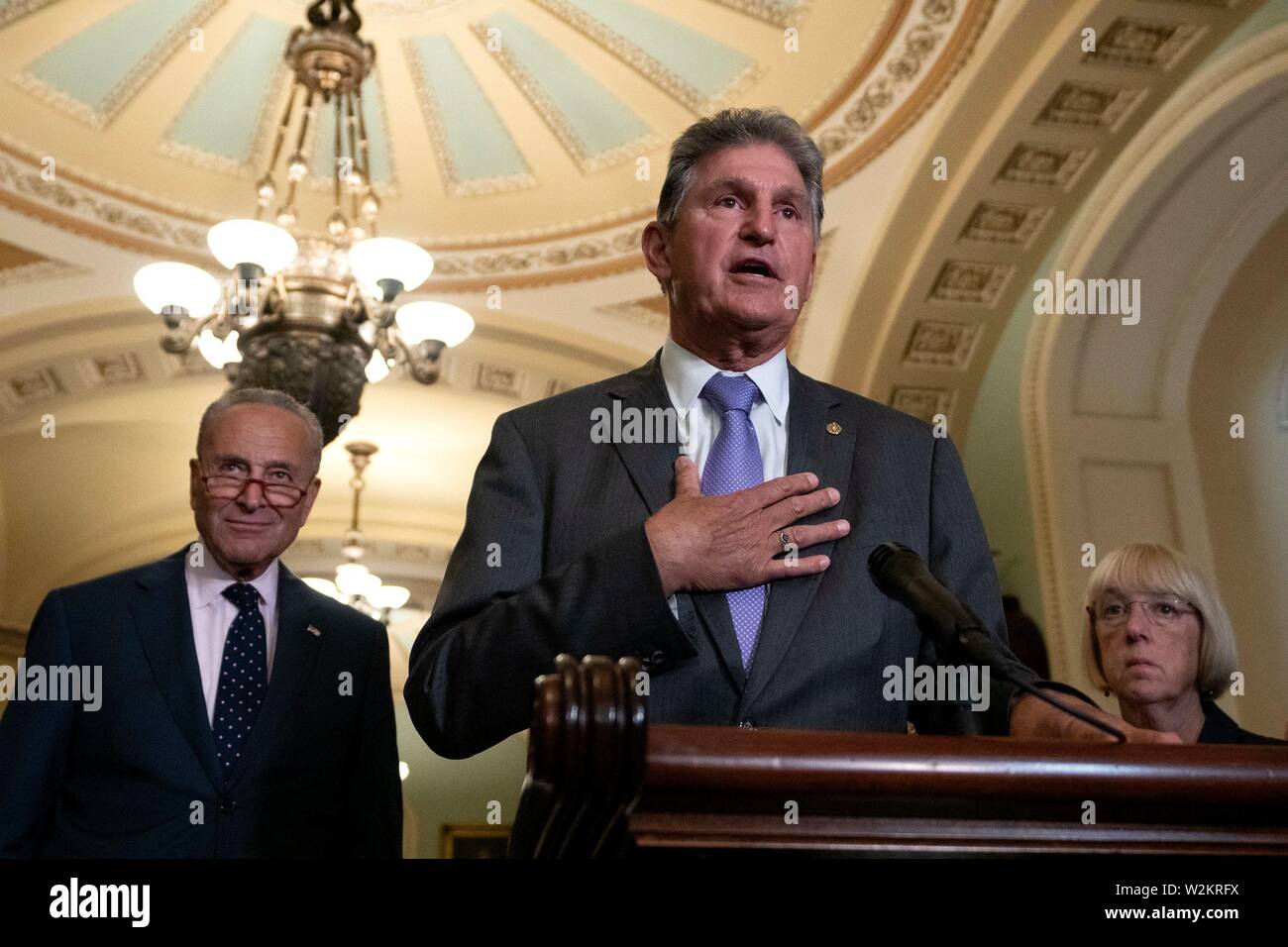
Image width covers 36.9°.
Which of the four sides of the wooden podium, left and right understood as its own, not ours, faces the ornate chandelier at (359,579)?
back

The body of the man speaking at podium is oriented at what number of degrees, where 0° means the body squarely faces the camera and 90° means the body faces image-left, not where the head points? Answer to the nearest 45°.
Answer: approximately 0°

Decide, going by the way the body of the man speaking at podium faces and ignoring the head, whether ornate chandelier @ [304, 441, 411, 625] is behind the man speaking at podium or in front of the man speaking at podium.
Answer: behind

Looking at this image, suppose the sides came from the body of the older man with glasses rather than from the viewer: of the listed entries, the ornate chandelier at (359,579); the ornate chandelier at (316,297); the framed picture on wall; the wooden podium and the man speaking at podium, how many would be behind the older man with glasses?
3

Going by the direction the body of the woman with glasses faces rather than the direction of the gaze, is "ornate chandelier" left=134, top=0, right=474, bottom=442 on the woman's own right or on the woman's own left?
on the woman's own right

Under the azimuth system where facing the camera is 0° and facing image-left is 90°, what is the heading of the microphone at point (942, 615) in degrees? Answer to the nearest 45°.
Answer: approximately 90°

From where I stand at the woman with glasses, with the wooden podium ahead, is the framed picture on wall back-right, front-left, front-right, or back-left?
back-right

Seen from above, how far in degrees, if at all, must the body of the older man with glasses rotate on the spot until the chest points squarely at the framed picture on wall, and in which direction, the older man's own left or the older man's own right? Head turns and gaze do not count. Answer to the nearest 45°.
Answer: approximately 180°

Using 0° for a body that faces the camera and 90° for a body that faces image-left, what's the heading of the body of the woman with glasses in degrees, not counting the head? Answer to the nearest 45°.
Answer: approximately 45°
